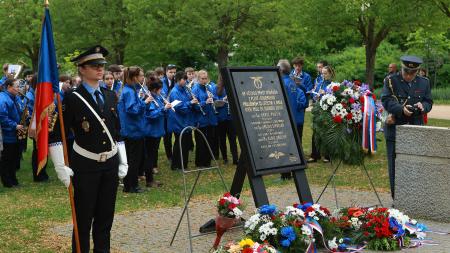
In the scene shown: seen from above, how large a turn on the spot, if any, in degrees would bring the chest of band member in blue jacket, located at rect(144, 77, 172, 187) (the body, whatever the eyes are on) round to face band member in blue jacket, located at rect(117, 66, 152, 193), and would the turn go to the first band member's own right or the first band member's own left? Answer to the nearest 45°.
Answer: approximately 135° to the first band member's own right

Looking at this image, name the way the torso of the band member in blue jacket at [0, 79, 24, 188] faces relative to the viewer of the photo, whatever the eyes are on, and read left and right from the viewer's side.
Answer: facing to the right of the viewer

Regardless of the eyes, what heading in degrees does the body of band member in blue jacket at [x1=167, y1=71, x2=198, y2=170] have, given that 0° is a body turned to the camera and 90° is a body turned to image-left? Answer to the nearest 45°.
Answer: approximately 270°

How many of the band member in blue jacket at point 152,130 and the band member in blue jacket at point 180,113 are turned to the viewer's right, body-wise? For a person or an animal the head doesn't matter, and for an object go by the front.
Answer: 2

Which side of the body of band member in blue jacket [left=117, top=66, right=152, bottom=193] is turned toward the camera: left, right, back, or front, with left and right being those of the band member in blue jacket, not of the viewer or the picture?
right

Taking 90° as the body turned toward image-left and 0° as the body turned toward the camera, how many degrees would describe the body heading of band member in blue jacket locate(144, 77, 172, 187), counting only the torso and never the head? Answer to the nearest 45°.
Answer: approximately 270°

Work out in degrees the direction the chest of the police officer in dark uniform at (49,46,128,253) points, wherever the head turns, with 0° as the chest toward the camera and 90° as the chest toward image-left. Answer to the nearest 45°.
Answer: approximately 315°

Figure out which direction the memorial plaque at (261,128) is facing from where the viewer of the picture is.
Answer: facing the viewer and to the right of the viewer
